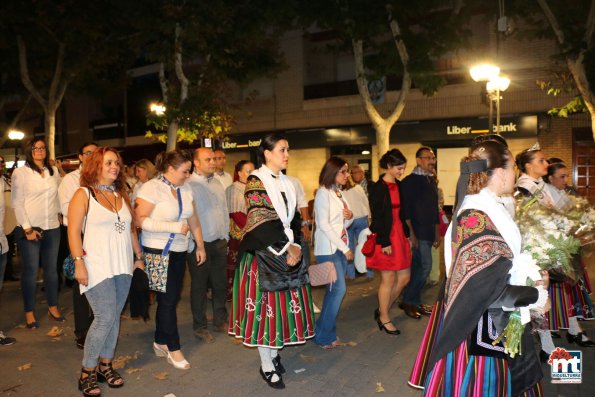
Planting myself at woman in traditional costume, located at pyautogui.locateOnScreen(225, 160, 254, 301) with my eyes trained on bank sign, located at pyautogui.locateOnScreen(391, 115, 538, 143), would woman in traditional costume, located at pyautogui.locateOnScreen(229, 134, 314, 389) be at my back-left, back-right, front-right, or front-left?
back-right

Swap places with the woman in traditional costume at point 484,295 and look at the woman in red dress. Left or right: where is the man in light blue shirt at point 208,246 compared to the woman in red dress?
left

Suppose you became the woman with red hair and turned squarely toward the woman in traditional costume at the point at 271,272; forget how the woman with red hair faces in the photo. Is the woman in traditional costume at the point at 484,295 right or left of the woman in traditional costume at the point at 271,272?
right

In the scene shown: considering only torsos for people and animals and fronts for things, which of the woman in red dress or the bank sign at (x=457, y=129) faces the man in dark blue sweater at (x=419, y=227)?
the bank sign

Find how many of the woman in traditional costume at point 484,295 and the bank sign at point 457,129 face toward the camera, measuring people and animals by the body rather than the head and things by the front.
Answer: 1

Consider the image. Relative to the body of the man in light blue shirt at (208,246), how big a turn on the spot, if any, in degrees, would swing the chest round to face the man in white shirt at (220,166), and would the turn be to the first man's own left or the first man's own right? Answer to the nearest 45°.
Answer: approximately 135° to the first man's own left

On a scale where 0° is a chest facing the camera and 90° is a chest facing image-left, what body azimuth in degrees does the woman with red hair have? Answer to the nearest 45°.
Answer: approximately 315°

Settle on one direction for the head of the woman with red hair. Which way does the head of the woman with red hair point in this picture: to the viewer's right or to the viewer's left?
to the viewer's right

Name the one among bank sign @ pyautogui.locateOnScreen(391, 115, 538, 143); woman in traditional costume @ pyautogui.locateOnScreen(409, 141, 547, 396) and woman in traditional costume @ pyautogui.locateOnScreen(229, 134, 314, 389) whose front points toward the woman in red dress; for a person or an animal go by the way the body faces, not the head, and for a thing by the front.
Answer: the bank sign

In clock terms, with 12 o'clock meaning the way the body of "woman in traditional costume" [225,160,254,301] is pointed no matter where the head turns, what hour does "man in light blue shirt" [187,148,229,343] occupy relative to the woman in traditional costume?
The man in light blue shirt is roughly at 2 o'clock from the woman in traditional costume.
